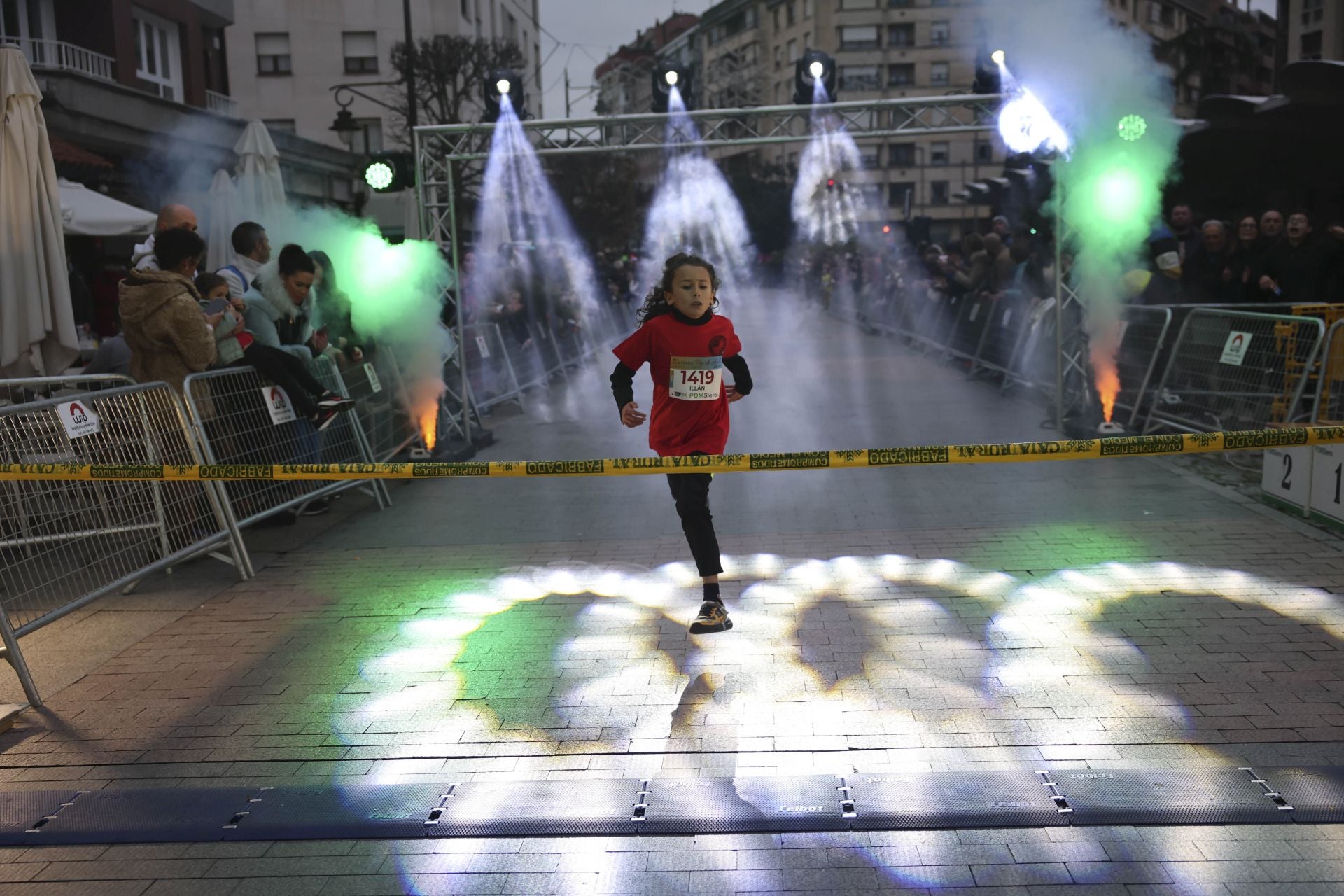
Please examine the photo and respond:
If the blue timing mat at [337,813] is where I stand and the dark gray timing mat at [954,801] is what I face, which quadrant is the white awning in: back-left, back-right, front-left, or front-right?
back-left

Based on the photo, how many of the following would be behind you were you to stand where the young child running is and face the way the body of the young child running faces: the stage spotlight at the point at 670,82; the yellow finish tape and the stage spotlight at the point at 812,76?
2

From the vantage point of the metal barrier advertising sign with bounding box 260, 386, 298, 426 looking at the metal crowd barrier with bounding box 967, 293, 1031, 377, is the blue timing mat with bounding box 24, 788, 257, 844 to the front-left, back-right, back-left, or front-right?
back-right

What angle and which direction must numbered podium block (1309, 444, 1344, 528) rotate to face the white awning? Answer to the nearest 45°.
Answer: approximately 45° to its right

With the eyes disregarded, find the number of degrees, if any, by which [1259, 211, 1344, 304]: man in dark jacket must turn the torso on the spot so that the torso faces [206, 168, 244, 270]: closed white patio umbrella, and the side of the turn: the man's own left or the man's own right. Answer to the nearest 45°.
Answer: approximately 45° to the man's own right

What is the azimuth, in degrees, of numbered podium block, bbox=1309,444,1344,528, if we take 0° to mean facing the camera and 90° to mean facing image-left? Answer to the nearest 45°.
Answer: approximately 45°

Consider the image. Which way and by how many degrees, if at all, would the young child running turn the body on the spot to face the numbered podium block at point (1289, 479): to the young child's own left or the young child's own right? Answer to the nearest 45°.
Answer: approximately 135° to the young child's own left
